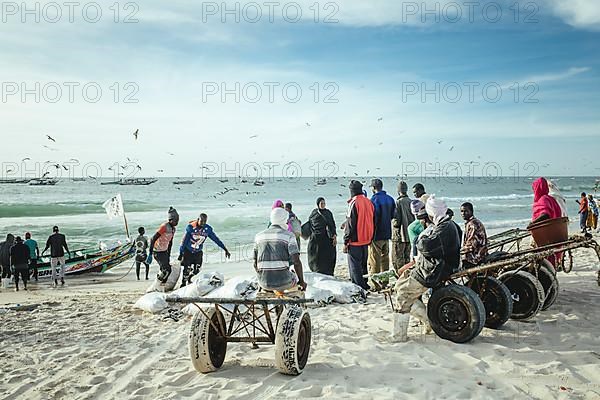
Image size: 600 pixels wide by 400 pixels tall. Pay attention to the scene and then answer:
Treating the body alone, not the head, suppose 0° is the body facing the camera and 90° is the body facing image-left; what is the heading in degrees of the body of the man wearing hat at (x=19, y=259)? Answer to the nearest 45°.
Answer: approximately 180°

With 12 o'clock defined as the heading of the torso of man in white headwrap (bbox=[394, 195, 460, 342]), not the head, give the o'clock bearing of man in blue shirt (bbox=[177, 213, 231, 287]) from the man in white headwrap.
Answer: The man in blue shirt is roughly at 1 o'clock from the man in white headwrap.

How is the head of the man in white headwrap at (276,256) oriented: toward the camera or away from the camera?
away from the camera

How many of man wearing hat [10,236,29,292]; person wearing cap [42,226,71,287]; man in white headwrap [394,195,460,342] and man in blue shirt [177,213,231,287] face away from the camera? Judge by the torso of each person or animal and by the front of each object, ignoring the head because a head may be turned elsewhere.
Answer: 2

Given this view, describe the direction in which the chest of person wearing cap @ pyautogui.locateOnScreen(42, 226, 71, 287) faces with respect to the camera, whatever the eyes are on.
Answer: away from the camera

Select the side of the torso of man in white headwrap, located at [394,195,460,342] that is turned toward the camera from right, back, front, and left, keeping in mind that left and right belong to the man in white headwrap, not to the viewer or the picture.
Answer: left
